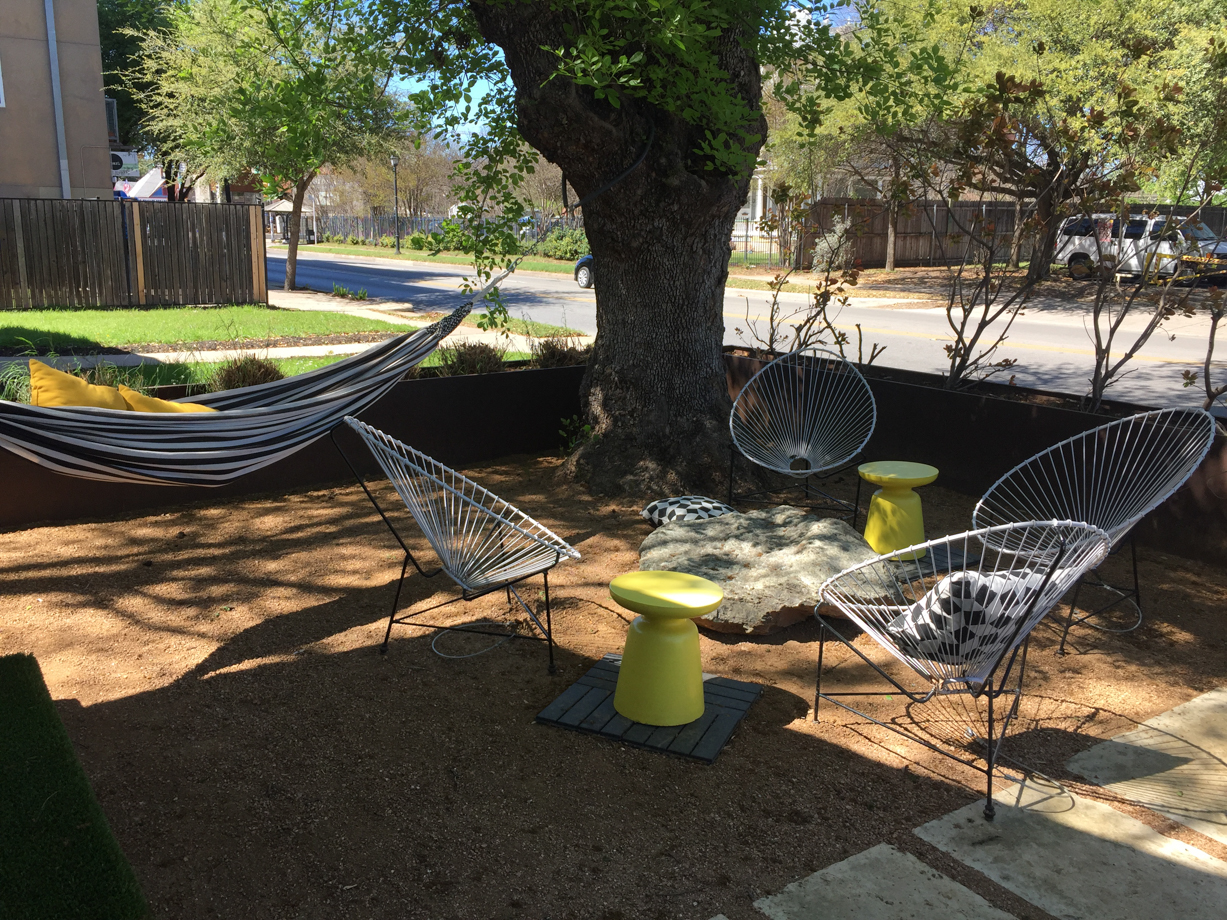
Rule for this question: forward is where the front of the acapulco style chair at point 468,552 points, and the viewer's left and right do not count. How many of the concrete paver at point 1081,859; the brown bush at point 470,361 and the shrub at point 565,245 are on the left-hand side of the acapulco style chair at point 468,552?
2

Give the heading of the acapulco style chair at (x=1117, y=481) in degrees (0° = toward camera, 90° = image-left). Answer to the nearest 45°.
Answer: approximately 45°

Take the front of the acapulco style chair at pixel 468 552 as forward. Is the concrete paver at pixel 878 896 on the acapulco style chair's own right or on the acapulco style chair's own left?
on the acapulco style chair's own right

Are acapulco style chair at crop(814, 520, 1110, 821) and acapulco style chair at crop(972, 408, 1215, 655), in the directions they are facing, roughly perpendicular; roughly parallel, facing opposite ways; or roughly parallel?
roughly perpendicular

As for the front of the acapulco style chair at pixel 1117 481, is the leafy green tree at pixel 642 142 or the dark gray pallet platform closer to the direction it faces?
the dark gray pallet platform

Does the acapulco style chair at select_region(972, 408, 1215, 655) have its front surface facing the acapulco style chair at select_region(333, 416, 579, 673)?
yes

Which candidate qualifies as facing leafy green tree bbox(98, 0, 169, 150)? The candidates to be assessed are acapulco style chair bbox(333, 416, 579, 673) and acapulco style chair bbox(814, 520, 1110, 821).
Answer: acapulco style chair bbox(814, 520, 1110, 821)

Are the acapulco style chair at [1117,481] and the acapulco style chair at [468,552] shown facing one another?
yes

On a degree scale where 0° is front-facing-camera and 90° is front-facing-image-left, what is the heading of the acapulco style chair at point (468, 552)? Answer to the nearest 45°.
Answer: approximately 270°

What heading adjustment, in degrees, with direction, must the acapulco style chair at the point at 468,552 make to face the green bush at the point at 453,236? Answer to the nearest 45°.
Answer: approximately 90° to its left

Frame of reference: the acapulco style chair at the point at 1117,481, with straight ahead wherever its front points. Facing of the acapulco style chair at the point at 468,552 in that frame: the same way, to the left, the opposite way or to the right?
the opposite way

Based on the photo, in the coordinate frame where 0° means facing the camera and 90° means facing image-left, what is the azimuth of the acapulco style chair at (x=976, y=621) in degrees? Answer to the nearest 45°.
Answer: approximately 135°

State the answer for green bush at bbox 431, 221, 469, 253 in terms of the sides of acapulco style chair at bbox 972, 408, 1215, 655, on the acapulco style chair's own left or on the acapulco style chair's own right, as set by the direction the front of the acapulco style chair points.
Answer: on the acapulco style chair's own right
